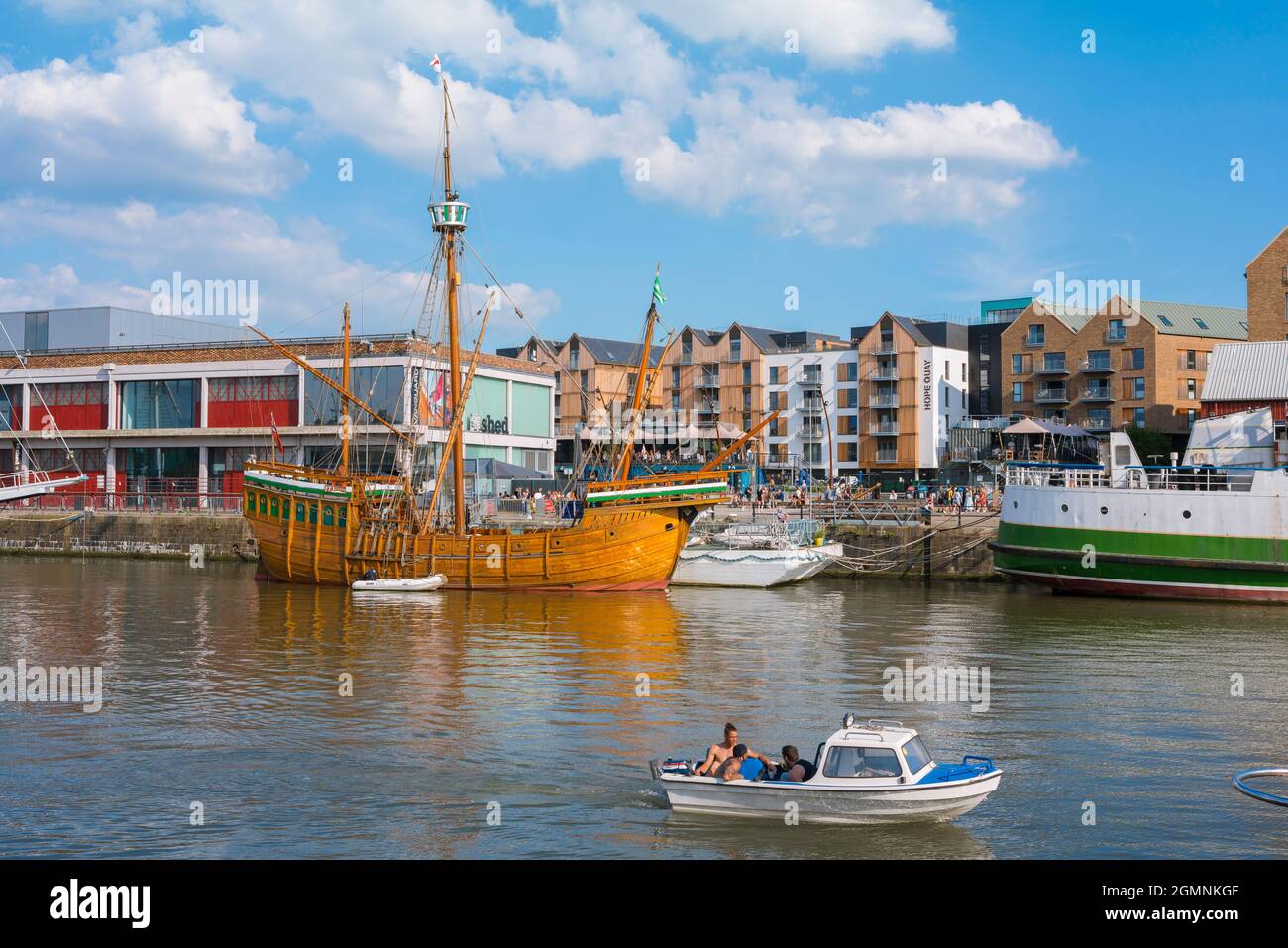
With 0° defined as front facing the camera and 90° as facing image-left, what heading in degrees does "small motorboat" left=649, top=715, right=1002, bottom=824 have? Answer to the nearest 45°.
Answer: approximately 270°
